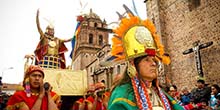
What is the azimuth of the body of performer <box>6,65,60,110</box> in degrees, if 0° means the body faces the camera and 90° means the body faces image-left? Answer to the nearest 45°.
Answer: approximately 315°

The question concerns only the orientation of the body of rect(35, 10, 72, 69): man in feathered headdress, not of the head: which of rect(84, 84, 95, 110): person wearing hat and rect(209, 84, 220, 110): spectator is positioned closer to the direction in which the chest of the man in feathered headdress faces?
the person wearing hat

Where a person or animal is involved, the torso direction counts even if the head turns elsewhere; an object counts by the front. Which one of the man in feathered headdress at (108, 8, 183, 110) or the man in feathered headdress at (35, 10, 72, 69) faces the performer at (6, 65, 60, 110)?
the man in feathered headdress at (35, 10, 72, 69)

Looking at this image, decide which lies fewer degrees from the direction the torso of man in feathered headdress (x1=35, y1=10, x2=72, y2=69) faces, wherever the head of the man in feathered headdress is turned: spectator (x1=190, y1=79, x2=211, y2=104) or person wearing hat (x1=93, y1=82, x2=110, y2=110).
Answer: the person wearing hat

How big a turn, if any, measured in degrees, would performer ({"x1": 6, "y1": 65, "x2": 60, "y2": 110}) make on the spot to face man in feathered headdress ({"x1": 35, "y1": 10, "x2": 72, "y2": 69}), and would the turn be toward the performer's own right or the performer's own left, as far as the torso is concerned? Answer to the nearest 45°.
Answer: approximately 135° to the performer's own left

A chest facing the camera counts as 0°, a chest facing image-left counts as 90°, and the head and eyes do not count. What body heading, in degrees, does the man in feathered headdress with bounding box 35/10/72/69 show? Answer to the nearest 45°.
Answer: approximately 0°

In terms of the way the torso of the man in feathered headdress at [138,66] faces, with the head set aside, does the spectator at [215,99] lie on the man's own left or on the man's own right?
on the man's own left
